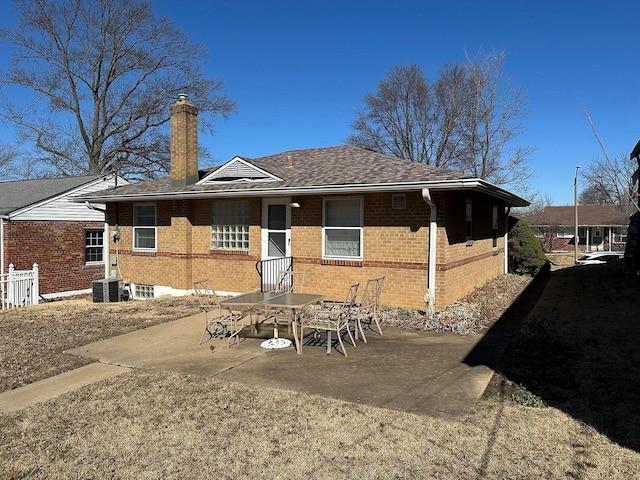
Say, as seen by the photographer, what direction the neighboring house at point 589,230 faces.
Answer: facing the viewer

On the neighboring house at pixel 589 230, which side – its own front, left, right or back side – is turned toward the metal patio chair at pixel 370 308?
front

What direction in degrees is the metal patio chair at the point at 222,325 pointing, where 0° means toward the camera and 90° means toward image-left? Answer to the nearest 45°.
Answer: approximately 315°

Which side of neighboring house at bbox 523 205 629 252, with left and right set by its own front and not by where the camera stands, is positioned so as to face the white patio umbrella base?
front

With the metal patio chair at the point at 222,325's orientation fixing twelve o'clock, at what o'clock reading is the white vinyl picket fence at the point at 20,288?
The white vinyl picket fence is roughly at 6 o'clock from the metal patio chair.

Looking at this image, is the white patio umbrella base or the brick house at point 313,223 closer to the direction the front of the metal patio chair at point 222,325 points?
the white patio umbrella base

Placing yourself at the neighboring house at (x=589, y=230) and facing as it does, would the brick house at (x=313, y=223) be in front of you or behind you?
in front

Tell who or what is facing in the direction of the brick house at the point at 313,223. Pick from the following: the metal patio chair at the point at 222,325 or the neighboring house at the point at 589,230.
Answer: the neighboring house

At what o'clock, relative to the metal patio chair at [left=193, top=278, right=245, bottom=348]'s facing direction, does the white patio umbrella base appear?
The white patio umbrella base is roughly at 12 o'clock from the metal patio chair.

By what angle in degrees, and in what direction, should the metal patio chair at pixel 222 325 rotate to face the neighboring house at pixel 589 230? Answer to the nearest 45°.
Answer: approximately 90° to its left

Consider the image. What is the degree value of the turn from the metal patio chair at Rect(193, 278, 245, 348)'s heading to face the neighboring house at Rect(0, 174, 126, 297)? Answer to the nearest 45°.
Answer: approximately 180°

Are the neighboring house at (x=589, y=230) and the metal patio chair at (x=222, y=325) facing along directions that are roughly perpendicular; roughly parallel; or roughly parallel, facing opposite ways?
roughly perpendicular

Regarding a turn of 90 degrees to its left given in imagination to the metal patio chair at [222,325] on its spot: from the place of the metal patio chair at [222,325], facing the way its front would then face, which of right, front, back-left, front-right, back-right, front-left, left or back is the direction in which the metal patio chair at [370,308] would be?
front-right

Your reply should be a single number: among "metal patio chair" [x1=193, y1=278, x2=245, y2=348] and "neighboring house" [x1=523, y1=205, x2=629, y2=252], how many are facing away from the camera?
0

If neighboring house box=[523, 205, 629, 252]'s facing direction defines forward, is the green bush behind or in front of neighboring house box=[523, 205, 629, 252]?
in front
